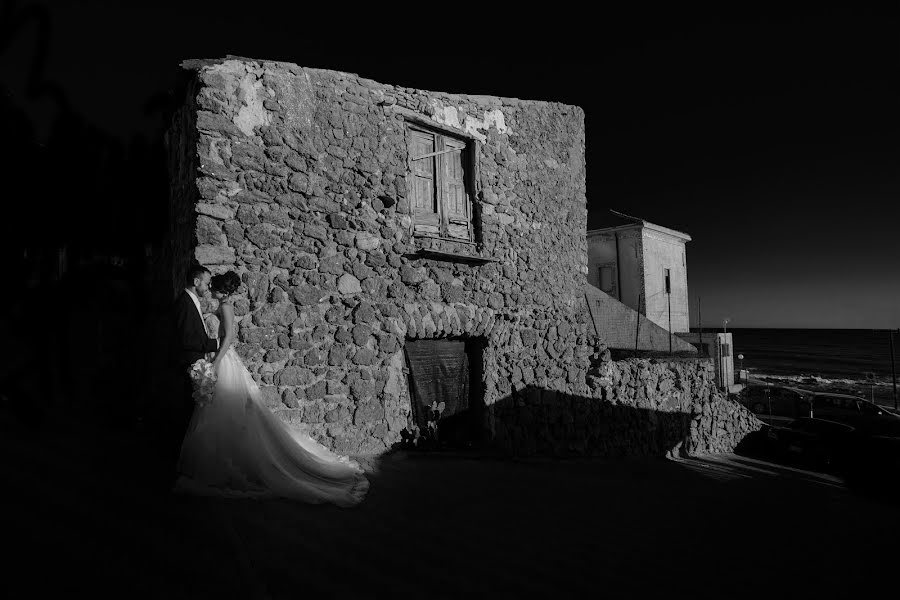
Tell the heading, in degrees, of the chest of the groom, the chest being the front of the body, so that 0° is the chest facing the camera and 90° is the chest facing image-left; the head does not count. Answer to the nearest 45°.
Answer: approximately 270°

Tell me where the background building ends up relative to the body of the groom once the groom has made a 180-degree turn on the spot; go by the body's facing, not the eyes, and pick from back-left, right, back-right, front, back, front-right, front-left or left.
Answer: back-right

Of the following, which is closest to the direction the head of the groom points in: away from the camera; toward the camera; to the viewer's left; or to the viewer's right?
to the viewer's right
